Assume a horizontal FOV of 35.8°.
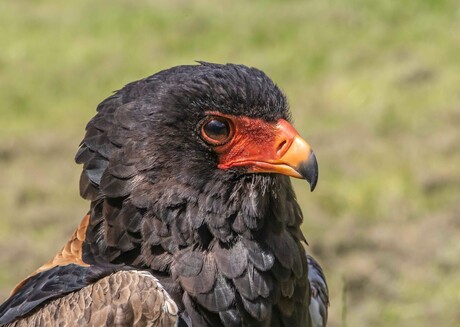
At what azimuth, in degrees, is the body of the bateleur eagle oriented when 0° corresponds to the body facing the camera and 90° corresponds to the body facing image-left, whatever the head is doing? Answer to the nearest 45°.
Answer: approximately 315°
